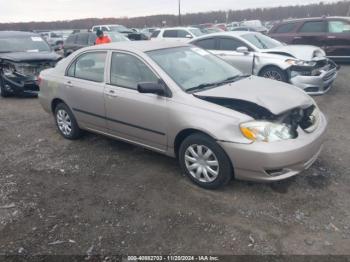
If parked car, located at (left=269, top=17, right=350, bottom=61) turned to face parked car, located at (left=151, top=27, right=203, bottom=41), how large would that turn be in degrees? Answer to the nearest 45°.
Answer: approximately 135° to its left

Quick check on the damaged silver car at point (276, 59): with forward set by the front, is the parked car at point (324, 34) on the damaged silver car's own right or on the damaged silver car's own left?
on the damaged silver car's own left

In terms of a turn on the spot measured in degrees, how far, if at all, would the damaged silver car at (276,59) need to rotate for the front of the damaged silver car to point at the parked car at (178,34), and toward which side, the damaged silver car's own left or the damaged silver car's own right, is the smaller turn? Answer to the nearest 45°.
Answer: approximately 180°

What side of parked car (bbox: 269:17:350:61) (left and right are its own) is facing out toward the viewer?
right

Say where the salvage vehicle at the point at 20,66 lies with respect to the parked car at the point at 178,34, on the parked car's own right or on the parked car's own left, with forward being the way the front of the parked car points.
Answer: on the parked car's own right

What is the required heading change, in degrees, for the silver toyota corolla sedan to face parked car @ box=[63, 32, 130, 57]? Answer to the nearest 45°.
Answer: approximately 135° to its left

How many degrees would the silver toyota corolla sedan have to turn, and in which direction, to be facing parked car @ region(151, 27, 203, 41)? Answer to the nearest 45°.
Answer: approximately 135° to its left

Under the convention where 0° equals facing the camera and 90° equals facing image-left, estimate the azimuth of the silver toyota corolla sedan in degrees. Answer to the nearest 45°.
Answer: approximately 315°
